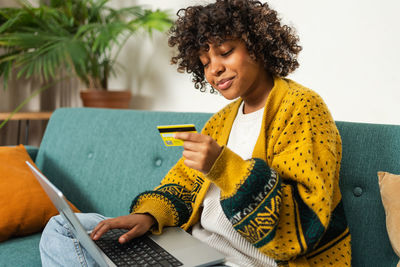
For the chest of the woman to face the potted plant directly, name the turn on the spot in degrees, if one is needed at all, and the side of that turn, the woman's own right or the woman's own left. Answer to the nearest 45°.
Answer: approximately 90° to the woman's own right

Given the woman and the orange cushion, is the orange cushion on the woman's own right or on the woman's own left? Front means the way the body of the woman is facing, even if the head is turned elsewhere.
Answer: on the woman's own right

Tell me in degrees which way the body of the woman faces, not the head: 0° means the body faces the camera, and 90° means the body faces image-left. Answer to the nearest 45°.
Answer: approximately 45°
